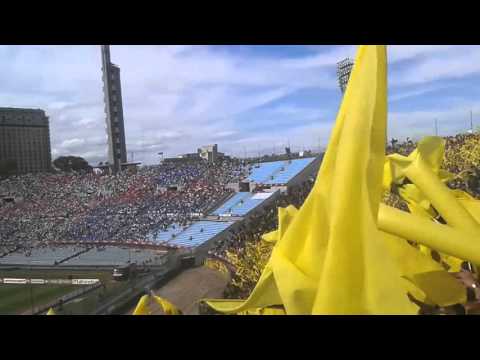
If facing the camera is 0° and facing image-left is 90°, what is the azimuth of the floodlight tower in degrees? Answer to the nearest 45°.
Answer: approximately 45°

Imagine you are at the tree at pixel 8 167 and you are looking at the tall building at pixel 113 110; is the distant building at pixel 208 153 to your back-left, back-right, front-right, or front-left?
front-left

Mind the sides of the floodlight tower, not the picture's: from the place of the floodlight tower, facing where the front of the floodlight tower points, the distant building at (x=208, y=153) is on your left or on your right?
on your right

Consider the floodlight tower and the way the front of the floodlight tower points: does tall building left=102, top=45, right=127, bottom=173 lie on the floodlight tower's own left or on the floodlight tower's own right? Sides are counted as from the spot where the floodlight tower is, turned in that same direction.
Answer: on the floodlight tower's own right

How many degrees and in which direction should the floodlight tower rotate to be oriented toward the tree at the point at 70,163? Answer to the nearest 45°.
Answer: approximately 90° to its right

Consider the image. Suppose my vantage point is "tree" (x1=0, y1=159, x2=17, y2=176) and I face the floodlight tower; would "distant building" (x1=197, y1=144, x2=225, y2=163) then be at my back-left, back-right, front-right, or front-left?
front-left

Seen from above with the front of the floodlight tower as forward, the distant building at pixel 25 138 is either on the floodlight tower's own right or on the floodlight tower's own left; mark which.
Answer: on the floodlight tower's own right
